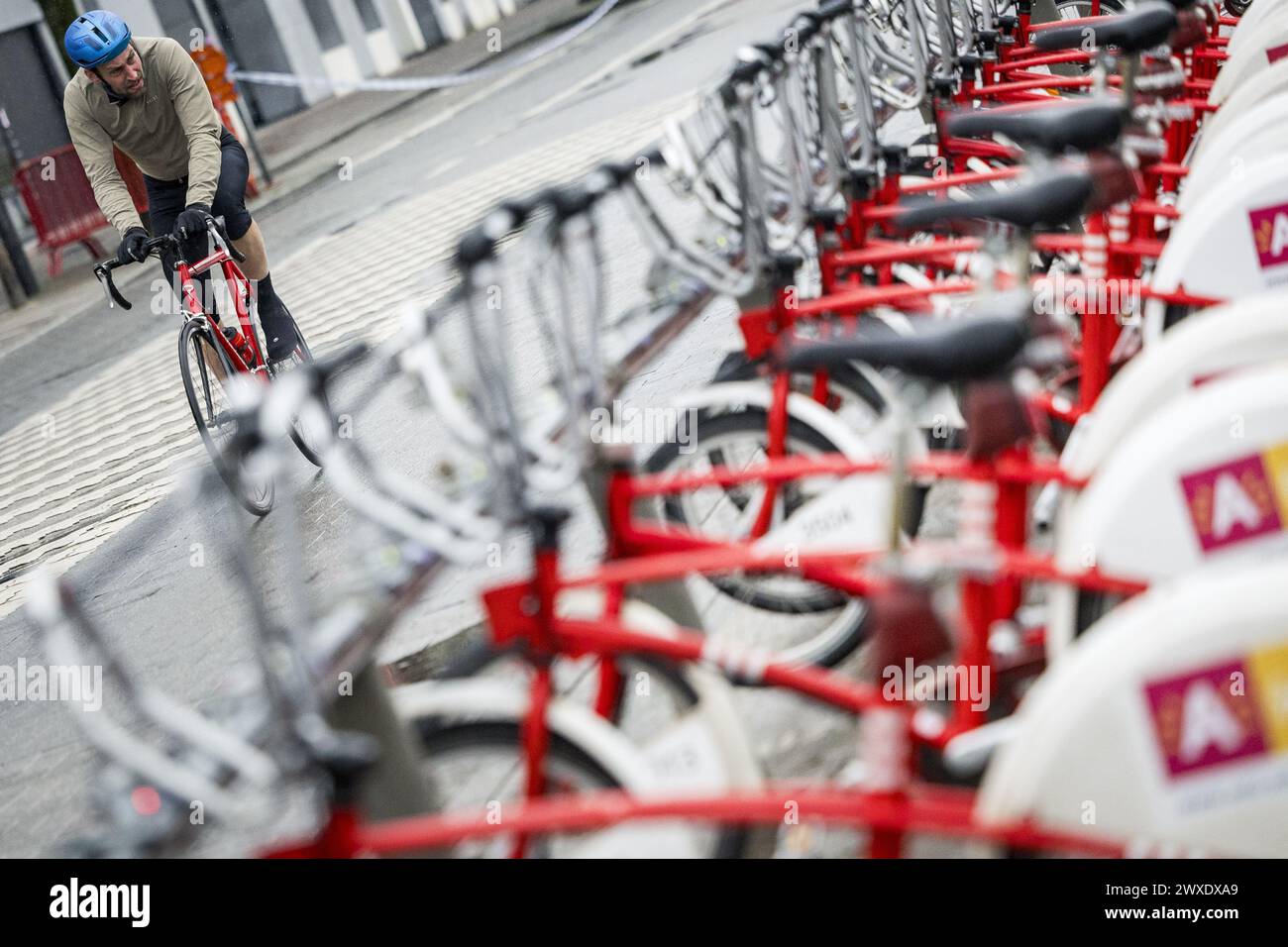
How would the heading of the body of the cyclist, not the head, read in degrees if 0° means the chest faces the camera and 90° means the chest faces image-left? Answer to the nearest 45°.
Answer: approximately 45°

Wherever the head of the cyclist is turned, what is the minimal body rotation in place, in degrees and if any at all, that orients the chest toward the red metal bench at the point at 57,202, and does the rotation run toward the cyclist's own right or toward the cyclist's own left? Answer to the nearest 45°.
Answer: approximately 135° to the cyclist's own right
